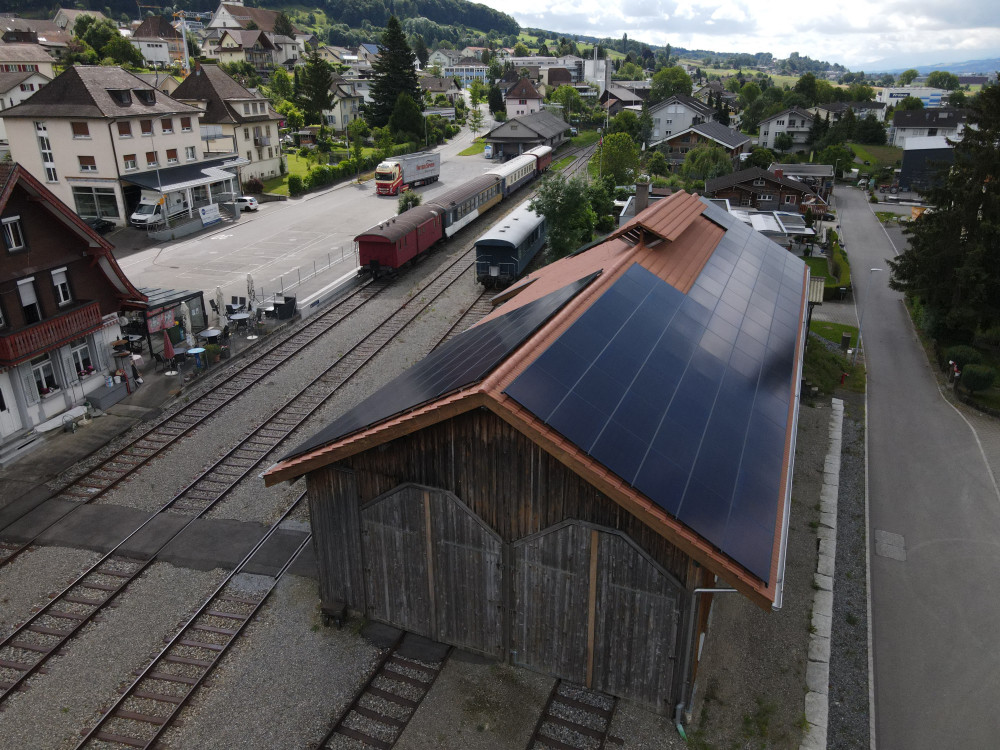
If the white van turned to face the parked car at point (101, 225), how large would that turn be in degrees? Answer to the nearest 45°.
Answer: approximately 45° to its right

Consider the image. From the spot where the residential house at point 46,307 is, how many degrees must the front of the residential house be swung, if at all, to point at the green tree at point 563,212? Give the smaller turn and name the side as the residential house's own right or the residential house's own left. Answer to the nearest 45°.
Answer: approximately 45° to the residential house's own left

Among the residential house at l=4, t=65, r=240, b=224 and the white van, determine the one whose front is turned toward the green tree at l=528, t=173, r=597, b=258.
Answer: the residential house

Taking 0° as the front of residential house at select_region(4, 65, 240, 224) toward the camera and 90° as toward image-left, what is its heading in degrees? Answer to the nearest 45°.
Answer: approximately 315°

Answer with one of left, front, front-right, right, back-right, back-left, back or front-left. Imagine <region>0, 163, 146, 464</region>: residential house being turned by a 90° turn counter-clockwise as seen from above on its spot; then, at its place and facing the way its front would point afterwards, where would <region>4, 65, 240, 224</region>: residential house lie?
front-left

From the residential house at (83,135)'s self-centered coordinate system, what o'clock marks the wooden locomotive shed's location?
The wooden locomotive shed is roughly at 1 o'clock from the residential house.

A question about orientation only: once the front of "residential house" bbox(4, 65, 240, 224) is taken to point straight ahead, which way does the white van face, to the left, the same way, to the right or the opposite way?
to the right
